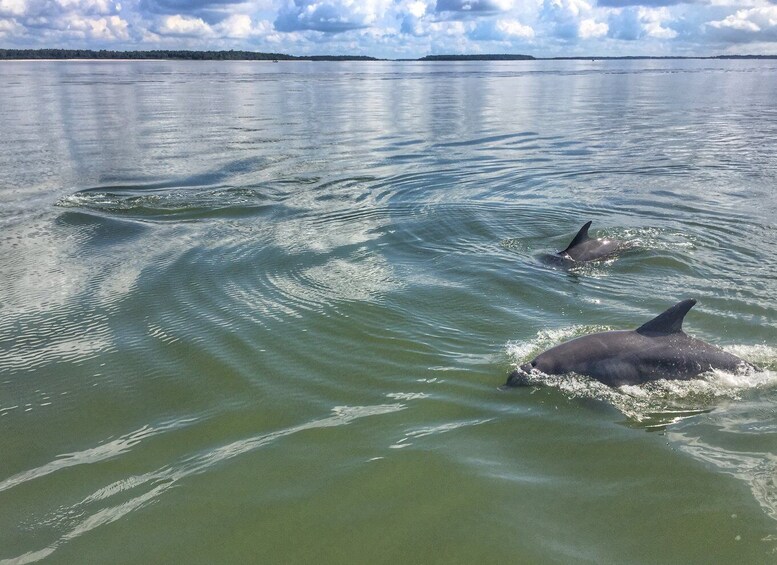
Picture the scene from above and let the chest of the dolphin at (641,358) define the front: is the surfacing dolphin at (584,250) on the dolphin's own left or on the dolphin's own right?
on the dolphin's own right

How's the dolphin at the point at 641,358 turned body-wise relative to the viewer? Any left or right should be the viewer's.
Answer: facing to the left of the viewer
